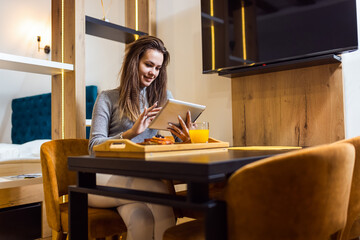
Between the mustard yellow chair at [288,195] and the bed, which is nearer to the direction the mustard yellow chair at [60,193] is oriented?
the mustard yellow chair

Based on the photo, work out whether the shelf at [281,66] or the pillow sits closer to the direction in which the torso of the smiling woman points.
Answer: the shelf

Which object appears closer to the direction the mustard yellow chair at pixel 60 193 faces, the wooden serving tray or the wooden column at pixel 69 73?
the wooden serving tray

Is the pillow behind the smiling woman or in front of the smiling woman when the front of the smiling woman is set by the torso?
behind

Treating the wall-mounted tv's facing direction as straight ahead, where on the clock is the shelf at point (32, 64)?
The shelf is roughly at 1 o'clock from the wall-mounted tv.

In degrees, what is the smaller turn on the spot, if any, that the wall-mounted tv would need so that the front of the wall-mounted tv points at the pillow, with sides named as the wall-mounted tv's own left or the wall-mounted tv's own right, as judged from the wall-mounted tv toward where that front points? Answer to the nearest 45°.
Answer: approximately 45° to the wall-mounted tv's own right
